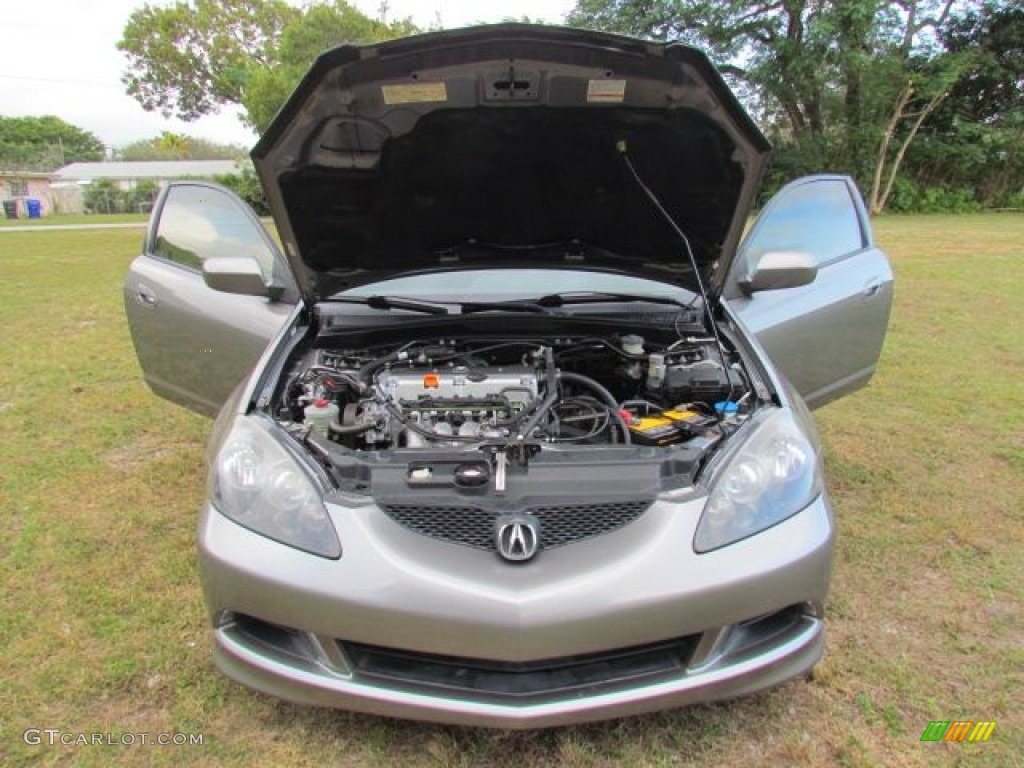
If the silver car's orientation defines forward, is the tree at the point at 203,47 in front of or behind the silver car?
behind

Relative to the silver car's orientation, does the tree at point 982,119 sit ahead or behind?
behind

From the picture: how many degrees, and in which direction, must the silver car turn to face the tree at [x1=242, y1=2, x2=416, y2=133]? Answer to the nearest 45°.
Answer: approximately 180°

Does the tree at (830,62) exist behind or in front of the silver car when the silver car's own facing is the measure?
behind

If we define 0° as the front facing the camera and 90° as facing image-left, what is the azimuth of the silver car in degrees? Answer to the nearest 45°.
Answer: approximately 0°
